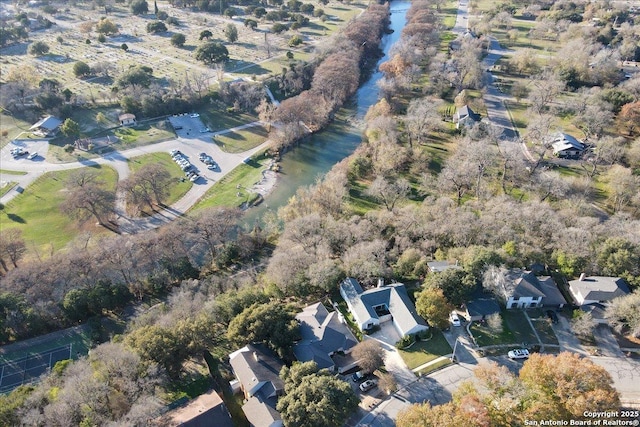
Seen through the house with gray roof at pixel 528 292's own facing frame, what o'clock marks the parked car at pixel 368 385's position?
The parked car is roughly at 1 o'clock from the house with gray roof.

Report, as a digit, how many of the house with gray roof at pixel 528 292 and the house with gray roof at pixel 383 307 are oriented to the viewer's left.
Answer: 0

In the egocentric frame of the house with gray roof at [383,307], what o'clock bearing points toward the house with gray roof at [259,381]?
the house with gray roof at [259,381] is roughly at 3 o'clock from the house with gray roof at [383,307].

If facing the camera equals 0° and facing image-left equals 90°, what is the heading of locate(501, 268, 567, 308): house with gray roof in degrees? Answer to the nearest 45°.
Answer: approximately 0°

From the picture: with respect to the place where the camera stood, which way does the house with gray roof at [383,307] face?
facing the viewer and to the right of the viewer

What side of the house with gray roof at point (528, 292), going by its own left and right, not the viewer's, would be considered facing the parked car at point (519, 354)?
front

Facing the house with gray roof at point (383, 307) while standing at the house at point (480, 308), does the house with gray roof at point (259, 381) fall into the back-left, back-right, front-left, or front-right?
front-left

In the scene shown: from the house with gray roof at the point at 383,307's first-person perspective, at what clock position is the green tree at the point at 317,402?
The green tree is roughly at 2 o'clock from the house with gray roof.

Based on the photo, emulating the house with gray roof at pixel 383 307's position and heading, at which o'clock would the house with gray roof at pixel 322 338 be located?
the house with gray roof at pixel 322 338 is roughly at 3 o'clock from the house with gray roof at pixel 383 307.

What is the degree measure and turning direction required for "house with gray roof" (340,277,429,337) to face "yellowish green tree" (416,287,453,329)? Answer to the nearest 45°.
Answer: approximately 45° to its left

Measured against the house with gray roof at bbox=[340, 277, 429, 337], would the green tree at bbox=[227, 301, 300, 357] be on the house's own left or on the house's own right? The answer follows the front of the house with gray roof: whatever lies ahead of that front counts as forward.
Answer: on the house's own right

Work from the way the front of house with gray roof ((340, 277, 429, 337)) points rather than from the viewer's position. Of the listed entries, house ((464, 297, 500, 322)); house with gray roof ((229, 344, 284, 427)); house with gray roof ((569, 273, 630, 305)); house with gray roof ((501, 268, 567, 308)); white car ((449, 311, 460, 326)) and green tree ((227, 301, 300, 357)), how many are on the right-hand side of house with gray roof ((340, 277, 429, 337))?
2

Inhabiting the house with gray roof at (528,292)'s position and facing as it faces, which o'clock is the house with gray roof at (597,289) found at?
the house with gray roof at (597,289) is roughly at 8 o'clock from the house with gray roof at (528,292).

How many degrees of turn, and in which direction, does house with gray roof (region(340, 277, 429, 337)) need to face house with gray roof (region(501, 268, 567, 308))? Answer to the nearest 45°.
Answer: approximately 45° to its left

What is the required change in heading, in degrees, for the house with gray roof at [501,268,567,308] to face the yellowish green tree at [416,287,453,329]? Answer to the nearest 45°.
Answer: approximately 45° to its right

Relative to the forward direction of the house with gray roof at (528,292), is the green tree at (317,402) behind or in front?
in front

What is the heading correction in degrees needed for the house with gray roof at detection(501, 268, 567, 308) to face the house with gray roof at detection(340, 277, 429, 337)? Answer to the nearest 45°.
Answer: approximately 45° to its right
